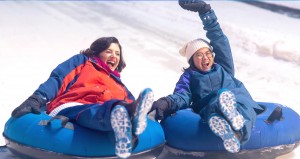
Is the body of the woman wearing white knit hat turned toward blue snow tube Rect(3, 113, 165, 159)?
no

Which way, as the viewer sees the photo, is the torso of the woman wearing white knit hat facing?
toward the camera

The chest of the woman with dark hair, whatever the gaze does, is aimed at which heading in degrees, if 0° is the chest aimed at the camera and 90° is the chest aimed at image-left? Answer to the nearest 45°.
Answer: approximately 315°

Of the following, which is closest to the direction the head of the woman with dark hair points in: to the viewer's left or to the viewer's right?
to the viewer's right

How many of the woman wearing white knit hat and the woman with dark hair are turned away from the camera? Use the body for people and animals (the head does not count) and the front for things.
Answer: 0

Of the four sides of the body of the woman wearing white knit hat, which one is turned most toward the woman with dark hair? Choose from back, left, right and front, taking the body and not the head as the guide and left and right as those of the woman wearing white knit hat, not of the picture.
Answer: right

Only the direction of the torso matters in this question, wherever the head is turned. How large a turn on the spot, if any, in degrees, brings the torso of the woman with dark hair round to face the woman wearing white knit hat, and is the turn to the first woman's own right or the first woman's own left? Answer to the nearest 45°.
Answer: approximately 45° to the first woman's own left
